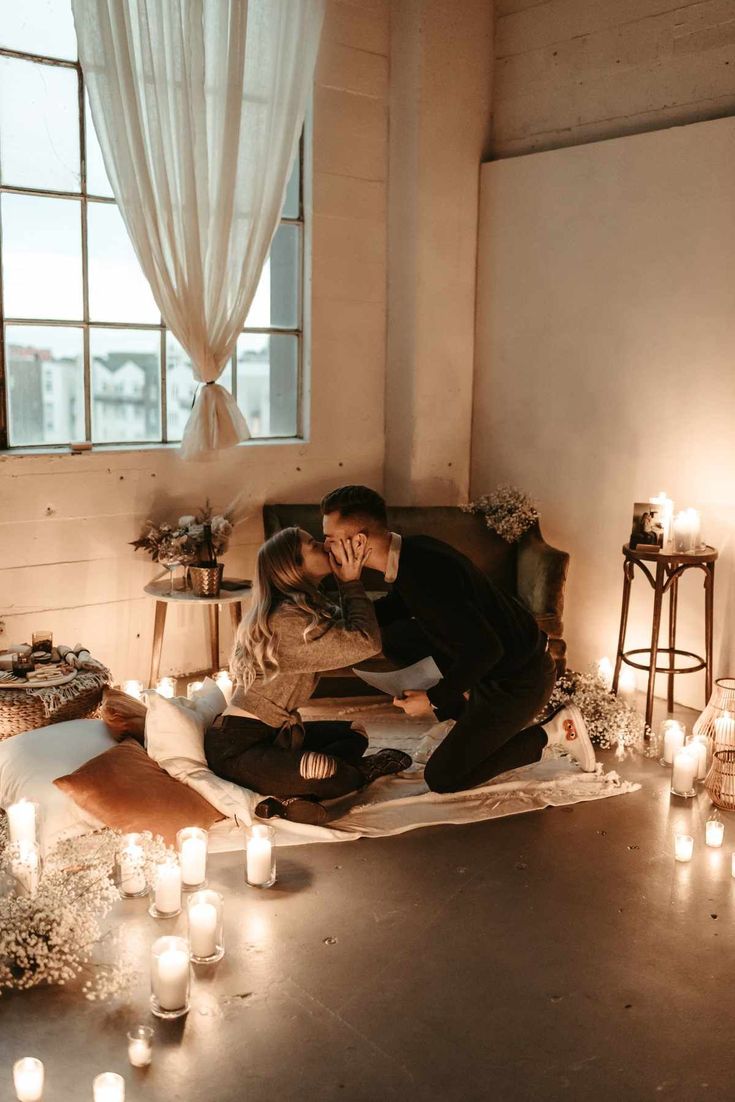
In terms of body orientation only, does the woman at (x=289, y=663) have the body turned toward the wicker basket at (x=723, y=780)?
yes

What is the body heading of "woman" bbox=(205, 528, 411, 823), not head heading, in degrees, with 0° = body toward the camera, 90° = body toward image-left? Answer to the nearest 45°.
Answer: approximately 270°

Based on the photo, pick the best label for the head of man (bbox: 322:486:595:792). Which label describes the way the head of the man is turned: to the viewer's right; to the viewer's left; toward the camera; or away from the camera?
to the viewer's left

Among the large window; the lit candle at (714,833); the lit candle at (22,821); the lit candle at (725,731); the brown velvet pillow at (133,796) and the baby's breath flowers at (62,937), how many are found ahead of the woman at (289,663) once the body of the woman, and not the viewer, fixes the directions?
2

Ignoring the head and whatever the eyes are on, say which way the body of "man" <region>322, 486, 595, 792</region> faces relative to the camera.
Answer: to the viewer's left

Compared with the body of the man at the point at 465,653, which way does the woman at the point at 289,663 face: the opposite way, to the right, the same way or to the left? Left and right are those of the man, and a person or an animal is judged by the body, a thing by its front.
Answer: the opposite way

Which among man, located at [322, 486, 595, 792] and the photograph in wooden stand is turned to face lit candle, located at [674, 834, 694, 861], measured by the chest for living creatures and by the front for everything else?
the photograph in wooden stand

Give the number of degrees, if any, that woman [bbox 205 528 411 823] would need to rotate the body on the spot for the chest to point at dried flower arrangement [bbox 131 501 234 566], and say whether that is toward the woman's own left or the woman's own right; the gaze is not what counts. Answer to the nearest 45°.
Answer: approximately 90° to the woman's own left

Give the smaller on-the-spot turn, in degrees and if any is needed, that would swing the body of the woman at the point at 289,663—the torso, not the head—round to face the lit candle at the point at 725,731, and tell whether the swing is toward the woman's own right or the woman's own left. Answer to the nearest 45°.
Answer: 0° — they already face it

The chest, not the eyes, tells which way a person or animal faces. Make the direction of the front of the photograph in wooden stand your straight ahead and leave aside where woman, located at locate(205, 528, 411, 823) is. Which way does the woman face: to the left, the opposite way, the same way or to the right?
to the left

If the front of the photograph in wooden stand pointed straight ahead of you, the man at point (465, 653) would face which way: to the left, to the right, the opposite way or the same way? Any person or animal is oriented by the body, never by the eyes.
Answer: to the right

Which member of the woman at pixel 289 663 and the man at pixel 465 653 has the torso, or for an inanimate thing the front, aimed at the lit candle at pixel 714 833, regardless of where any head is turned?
the woman

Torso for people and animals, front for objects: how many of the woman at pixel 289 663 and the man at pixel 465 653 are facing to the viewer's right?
1

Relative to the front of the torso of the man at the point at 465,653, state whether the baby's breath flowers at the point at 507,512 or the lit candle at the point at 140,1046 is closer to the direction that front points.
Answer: the lit candle
